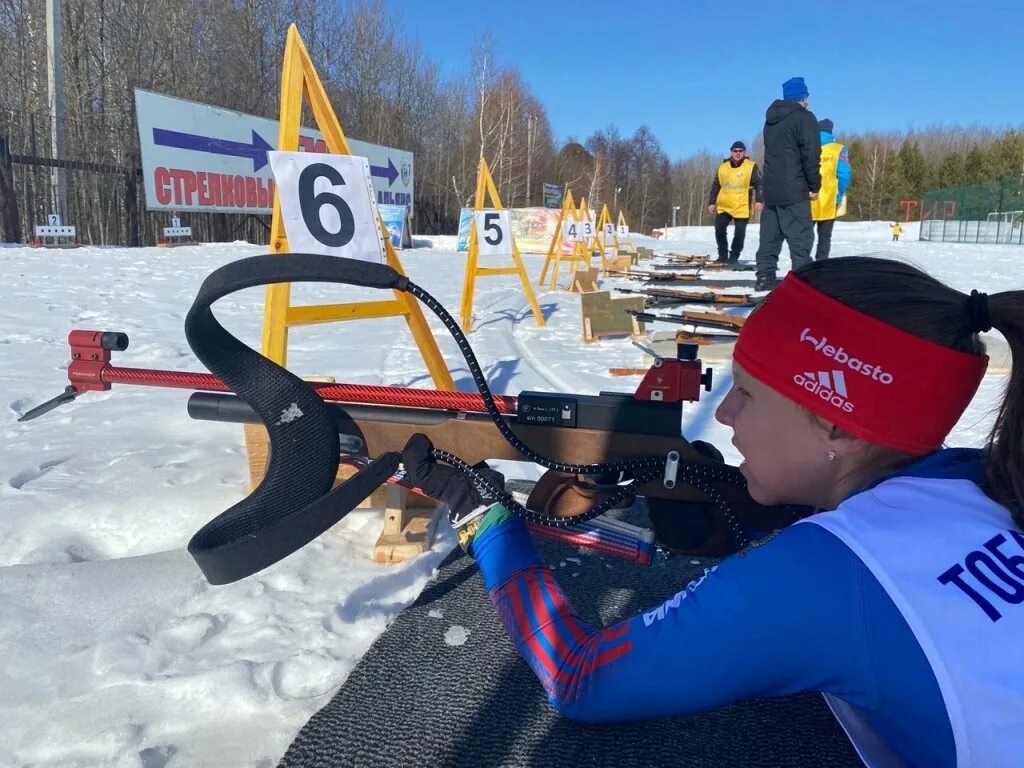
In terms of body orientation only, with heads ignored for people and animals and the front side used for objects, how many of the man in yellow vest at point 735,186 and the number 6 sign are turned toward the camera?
2

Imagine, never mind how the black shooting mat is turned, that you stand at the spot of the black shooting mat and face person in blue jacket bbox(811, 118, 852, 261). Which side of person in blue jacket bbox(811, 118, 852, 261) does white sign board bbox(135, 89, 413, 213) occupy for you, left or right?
left

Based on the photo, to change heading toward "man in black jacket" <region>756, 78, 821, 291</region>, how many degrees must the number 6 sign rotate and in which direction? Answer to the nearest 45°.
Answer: approximately 135° to its left

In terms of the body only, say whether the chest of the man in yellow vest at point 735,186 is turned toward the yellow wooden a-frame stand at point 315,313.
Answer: yes

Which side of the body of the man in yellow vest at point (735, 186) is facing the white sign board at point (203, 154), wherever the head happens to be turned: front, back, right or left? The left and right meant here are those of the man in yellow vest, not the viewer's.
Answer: right

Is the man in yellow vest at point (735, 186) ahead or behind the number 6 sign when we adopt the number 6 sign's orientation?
behind

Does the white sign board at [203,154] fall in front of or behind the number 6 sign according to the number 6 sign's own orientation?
behind

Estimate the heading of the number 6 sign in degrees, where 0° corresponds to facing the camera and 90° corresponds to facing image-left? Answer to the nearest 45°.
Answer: approximately 0°
